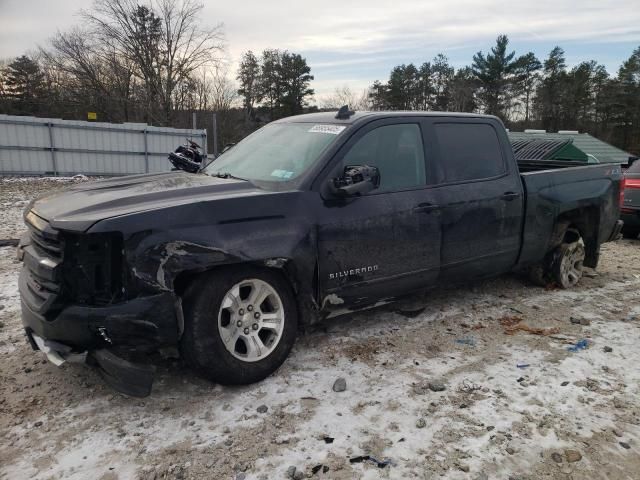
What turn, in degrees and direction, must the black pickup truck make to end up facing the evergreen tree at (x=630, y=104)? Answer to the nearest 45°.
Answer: approximately 180°

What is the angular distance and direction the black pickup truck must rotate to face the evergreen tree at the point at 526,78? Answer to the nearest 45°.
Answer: approximately 180°

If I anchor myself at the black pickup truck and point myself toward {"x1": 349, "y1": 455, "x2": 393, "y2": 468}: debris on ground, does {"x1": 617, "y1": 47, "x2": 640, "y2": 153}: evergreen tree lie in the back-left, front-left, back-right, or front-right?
back-left

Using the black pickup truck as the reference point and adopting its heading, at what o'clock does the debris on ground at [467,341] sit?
The debris on ground is roughly at 9 o'clock from the black pickup truck.

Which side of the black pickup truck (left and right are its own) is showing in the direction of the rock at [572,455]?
left

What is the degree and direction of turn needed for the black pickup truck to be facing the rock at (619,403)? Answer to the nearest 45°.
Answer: approximately 135° to its left

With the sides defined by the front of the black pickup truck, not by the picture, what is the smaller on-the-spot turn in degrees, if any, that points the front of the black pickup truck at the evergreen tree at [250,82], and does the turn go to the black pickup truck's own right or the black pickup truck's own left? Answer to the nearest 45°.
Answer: approximately 135° to the black pickup truck's own right

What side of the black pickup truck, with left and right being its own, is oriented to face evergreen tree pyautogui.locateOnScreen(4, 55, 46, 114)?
right

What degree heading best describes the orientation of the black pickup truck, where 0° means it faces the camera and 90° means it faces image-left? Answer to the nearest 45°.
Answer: approximately 45°
